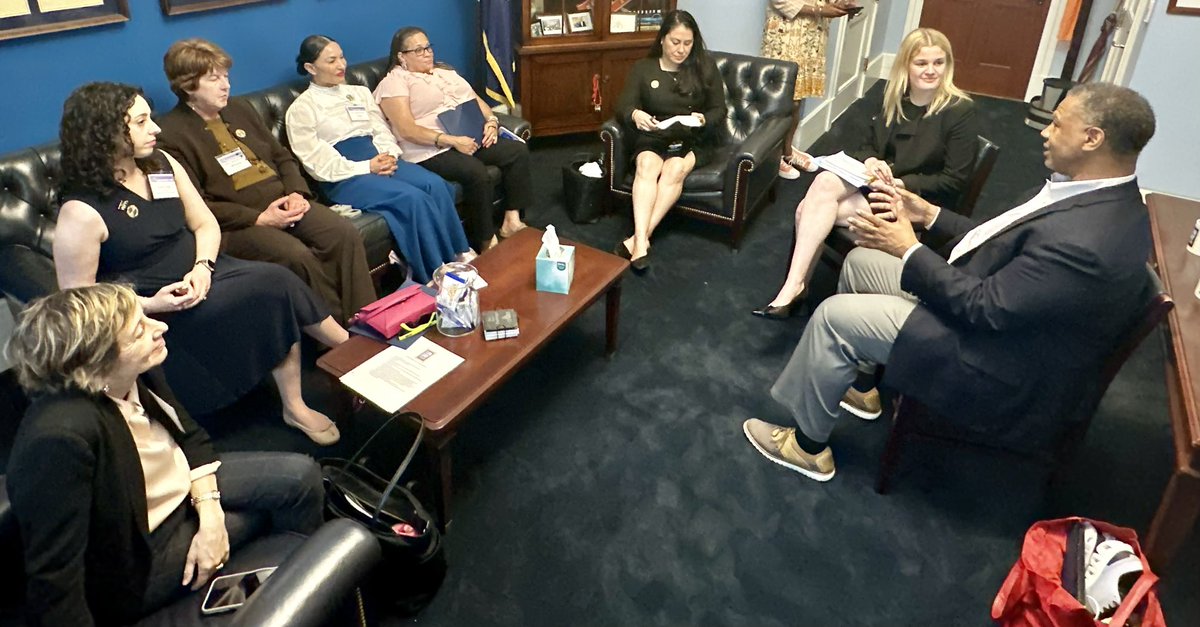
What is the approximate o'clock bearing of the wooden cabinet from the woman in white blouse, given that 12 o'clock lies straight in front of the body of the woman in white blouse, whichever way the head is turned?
The wooden cabinet is roughly at 9 o'clock from the woman in white blouse.

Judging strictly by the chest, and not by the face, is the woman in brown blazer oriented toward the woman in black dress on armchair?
no

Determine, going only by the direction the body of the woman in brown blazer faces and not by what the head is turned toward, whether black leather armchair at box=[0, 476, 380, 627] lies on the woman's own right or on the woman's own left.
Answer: on the woman's own right

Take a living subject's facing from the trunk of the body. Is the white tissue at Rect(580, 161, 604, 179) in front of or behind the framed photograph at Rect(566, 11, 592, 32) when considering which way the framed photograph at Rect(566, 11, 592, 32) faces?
in front

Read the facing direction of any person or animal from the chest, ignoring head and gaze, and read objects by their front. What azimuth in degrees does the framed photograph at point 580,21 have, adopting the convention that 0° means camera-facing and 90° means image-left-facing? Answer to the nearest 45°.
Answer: approximately 0°

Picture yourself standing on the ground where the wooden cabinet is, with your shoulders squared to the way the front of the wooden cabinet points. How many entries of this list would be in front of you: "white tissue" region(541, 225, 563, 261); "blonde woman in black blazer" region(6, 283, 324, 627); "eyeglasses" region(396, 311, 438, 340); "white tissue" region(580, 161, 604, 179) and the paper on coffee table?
5

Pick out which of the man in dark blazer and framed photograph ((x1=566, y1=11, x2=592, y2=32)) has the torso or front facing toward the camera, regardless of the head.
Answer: the framed photograph

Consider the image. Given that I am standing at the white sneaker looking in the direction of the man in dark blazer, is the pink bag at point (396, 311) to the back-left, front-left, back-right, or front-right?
front-left

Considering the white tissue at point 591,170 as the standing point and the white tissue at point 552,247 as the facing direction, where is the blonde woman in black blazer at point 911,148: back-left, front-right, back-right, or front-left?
front-left

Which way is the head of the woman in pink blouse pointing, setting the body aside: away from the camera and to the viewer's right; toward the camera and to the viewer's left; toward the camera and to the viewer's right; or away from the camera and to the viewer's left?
toward the camera and to the viewer's right

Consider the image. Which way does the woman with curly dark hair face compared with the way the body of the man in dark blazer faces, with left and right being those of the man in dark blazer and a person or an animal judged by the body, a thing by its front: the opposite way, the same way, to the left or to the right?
the opposite way

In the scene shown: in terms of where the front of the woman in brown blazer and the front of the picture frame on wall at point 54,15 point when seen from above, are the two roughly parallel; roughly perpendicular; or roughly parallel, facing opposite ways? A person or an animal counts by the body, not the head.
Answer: roughly parallel

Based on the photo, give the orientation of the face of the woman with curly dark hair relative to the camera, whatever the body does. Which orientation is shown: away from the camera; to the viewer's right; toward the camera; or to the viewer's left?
to the viewer's right

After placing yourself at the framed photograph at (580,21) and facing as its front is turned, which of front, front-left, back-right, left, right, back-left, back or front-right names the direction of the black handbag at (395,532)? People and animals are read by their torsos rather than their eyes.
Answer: front

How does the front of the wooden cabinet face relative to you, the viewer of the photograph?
facing the viewer

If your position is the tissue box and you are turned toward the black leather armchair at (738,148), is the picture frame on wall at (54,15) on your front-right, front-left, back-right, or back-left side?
back-left

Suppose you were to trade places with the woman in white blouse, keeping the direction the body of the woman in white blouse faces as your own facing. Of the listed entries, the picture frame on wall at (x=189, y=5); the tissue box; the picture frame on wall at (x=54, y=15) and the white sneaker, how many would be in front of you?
2

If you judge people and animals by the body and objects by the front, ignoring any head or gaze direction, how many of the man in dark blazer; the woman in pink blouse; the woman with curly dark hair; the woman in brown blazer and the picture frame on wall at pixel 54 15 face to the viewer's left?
1

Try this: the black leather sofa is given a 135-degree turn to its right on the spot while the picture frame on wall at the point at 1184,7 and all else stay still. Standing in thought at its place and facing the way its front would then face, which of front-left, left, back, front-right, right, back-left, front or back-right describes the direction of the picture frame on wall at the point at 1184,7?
back
